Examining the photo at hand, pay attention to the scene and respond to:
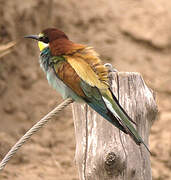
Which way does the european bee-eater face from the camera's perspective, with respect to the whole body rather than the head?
to the viewer's left
